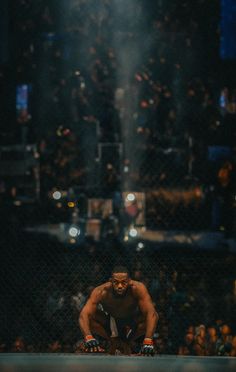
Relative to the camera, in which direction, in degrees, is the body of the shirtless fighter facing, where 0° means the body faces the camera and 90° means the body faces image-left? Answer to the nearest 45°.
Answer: approximately 0°
